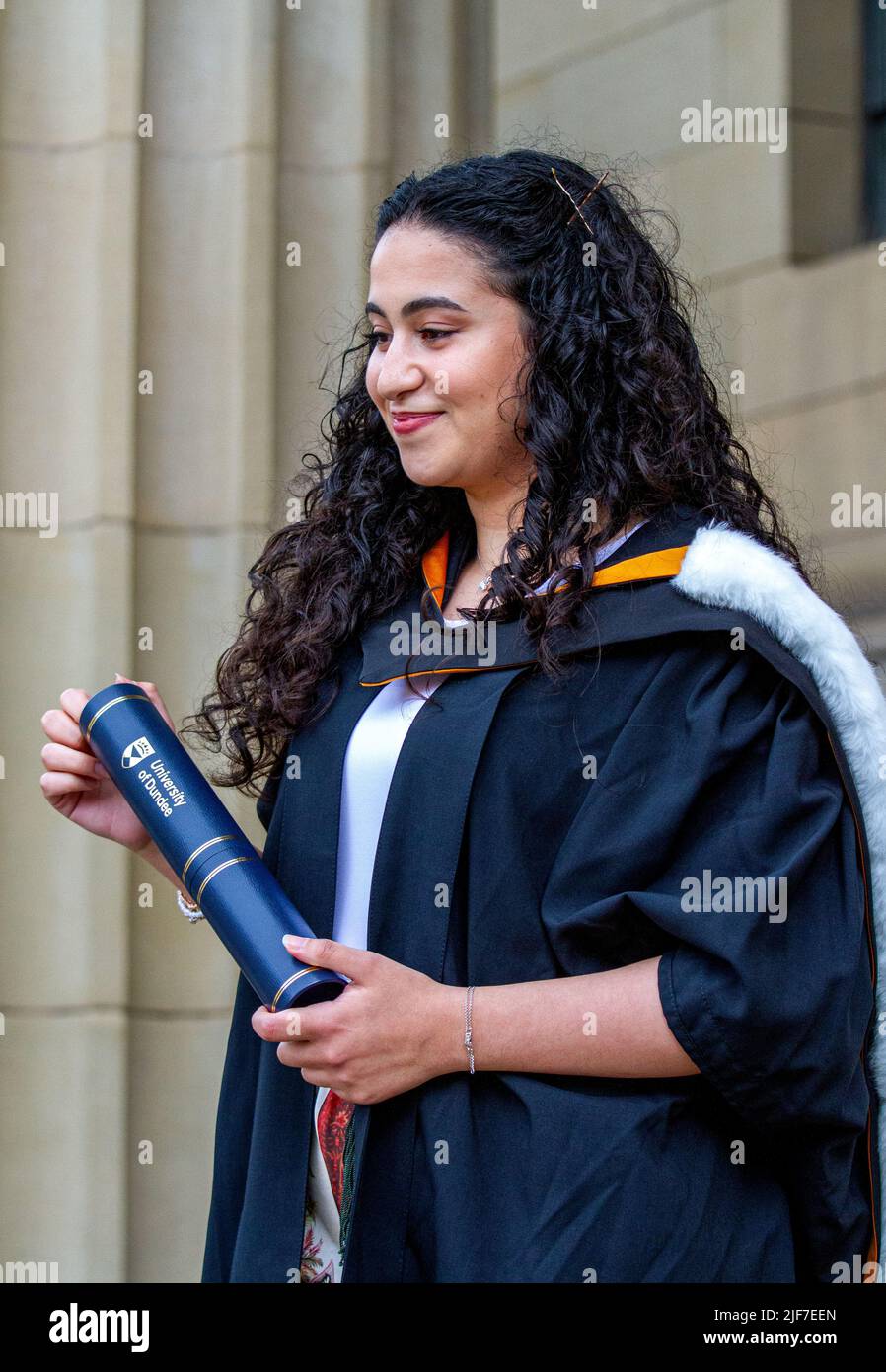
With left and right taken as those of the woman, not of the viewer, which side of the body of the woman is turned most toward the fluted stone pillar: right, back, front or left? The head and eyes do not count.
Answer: right

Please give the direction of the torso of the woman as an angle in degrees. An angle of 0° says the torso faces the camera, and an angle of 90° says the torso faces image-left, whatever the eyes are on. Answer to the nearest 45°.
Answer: approximately 45°
